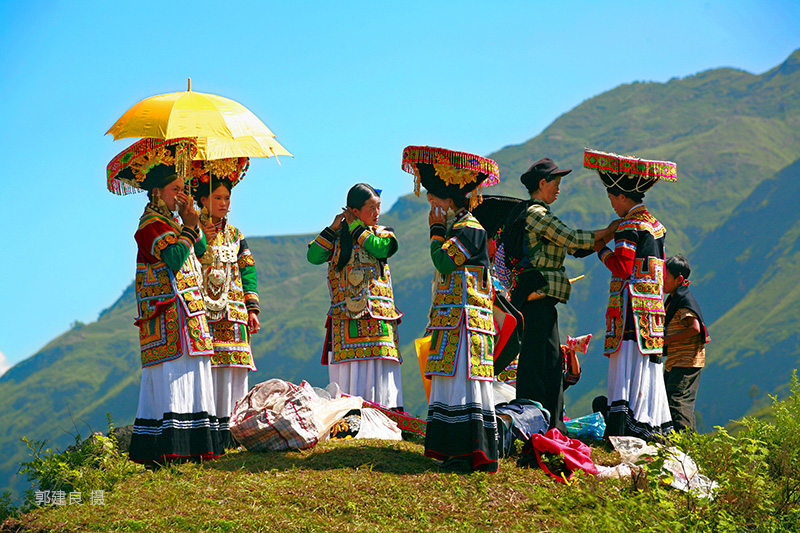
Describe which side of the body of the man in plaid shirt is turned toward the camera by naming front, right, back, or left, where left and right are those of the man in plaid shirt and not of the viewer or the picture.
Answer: right

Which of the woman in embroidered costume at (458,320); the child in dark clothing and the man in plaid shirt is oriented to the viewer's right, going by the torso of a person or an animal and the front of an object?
the man in plaid shirt

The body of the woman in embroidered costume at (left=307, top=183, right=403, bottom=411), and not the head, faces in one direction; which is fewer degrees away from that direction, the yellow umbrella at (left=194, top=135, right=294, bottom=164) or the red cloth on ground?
the red cloth on ground

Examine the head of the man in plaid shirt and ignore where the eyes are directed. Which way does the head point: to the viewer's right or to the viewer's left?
to the viewer's right

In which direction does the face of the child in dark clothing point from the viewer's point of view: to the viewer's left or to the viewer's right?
to the viewer's left
